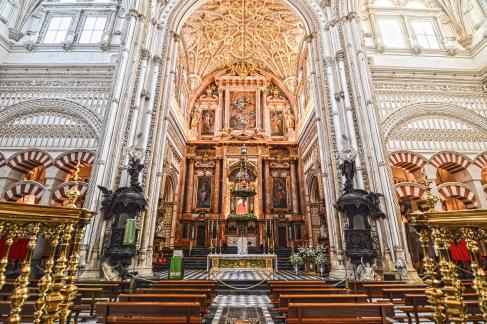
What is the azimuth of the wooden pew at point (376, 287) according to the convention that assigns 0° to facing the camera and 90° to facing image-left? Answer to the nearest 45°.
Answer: approximately 180°

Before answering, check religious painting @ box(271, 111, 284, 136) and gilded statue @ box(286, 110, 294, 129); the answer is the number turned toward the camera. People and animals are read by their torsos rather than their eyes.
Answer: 2

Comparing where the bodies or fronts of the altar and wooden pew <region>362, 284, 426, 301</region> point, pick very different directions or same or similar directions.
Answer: very different directions

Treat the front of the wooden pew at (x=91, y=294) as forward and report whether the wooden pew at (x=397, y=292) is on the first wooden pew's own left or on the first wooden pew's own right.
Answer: on the first wooden pew's own right

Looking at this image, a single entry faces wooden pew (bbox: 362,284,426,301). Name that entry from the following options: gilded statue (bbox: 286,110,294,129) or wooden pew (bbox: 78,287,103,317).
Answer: the gilded statue

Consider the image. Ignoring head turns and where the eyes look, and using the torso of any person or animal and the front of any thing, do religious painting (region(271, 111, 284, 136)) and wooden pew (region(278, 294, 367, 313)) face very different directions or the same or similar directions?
very different directions

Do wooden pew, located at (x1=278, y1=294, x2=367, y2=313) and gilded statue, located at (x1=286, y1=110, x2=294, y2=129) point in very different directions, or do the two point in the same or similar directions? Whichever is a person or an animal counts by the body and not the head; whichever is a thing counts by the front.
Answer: very different directions

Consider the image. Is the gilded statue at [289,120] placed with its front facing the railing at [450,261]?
yes

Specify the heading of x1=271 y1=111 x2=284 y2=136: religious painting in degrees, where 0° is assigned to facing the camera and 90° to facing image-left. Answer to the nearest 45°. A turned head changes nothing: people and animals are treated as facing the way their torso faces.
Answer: approximately 0°

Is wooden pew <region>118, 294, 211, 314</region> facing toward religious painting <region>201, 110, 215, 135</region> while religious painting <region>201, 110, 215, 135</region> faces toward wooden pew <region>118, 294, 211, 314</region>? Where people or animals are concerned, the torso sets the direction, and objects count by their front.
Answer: yes

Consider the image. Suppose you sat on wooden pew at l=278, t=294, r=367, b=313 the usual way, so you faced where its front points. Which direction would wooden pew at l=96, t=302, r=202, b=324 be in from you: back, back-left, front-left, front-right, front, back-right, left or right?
back-left

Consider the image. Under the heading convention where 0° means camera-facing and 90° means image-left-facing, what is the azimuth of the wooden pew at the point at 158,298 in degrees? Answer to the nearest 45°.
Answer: approximately 180°
